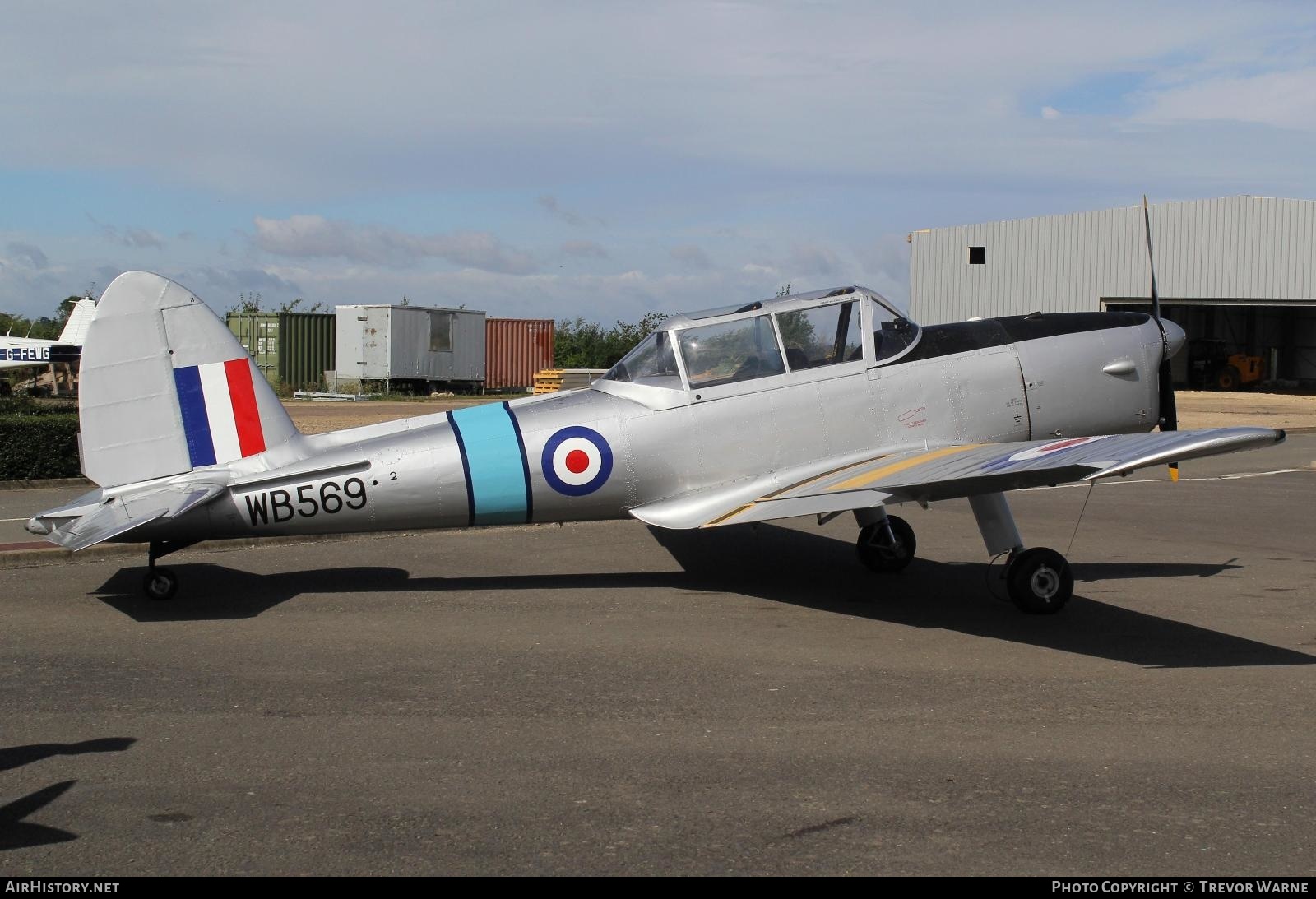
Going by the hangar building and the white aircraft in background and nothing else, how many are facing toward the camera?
1

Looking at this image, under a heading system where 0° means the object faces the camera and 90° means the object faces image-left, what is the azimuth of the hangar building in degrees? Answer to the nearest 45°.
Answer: approximately 0°

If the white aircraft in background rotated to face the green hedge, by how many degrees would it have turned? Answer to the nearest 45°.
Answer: approximately 90° to its left

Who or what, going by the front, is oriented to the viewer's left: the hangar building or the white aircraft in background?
the white aircraft in background

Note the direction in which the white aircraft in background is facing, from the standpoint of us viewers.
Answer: facing to the left of the viewer

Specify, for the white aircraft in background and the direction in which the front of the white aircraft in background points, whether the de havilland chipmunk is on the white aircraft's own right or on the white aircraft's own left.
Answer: on the white aircraft's own left
